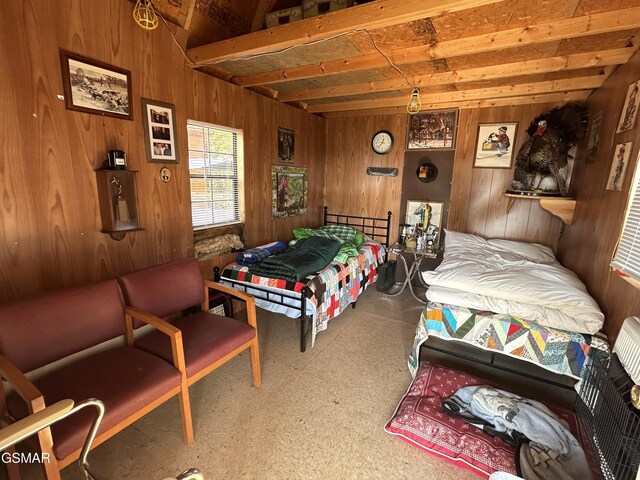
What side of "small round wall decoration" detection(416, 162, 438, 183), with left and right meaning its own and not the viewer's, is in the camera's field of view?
front

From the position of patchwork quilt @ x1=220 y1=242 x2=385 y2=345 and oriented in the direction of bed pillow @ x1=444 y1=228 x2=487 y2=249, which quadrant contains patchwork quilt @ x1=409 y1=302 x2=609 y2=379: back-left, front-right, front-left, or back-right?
front-right

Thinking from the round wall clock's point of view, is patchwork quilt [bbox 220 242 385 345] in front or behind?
in front

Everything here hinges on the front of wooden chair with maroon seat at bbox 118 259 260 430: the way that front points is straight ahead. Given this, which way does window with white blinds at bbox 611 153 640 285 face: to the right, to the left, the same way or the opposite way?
the opposite way

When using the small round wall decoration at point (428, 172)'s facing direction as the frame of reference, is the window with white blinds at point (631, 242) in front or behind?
in front

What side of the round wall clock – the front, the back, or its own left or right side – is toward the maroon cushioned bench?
front

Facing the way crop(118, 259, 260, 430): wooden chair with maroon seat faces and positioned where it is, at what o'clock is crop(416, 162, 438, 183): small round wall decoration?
The small round wall decoration is roughly at 10 o'clock from the wooden chair with maroon seat.

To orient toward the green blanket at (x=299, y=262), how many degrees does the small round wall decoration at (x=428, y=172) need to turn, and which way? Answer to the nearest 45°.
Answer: approximately 45° to its right

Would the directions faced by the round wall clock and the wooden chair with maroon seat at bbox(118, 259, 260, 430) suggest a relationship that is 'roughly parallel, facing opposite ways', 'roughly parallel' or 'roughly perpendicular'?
roughly perpendicular

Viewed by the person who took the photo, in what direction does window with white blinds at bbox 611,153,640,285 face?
facing the viewer and to the left of the viewer

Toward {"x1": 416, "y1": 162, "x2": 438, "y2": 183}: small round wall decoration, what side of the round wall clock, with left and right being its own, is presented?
left

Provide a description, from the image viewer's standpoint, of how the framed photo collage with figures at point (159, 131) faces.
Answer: facing the viewer and to the right of the viewer

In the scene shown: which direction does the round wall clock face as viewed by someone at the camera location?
facing the viewer

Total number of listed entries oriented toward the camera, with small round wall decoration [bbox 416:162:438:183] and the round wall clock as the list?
2
